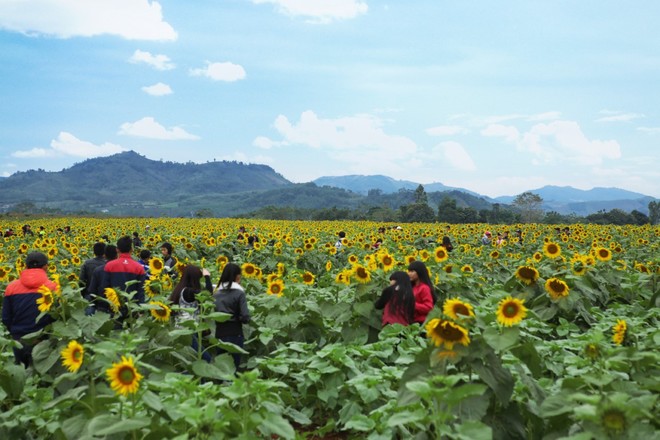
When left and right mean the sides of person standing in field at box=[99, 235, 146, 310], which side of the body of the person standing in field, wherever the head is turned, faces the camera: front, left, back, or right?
back

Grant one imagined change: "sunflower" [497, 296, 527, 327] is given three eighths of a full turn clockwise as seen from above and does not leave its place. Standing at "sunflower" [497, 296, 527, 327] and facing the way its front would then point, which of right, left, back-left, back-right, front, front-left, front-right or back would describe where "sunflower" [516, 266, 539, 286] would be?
front-right

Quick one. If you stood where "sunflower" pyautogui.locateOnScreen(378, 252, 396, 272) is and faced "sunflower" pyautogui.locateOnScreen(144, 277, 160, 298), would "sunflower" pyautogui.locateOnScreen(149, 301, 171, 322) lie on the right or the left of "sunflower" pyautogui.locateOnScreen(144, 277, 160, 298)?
left

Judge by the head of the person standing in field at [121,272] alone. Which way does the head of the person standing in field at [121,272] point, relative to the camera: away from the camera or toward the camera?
away from the camera

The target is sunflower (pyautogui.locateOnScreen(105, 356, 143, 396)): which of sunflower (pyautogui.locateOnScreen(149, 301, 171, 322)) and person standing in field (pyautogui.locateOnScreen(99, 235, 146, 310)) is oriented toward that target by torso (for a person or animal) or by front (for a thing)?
sunflower (pyautogui.locateOnScreen(149, 301, 171, 322))
